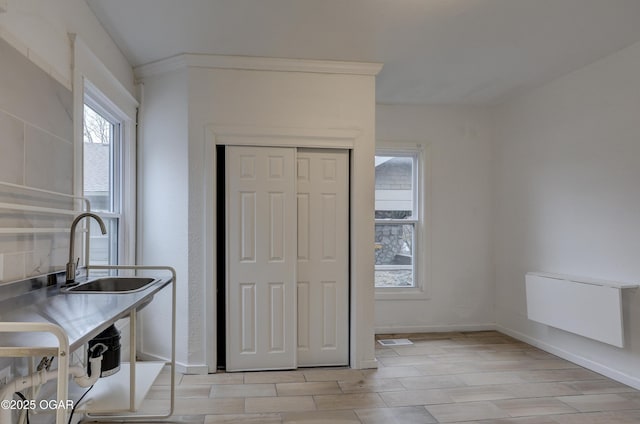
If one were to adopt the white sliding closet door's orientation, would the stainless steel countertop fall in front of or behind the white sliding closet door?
in front

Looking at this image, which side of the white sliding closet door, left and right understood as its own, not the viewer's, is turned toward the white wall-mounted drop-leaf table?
left

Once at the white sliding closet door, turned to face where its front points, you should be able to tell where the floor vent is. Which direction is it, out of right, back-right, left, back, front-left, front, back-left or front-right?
back-left

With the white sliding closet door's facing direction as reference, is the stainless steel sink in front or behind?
in front

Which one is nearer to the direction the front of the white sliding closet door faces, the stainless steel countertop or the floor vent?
the stainless steel countertop

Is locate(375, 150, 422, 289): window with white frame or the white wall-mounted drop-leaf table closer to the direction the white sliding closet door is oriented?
the white wall-mounted drop-leaf table

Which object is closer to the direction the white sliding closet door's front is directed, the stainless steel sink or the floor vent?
the stainless steel sink

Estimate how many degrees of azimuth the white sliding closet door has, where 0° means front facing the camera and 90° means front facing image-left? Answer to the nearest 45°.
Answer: approximately 0°

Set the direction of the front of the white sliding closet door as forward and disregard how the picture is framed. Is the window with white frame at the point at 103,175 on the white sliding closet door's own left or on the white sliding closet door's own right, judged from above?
on the white sliding closet door's own right

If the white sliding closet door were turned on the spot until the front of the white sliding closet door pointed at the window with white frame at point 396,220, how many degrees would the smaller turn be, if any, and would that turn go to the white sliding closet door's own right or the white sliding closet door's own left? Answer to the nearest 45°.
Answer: approximately 135° to the white sliding closet door's own left

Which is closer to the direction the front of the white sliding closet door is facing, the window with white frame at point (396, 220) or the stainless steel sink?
the stainless steel sink

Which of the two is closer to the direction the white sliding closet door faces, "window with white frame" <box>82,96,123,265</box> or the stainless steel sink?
the stainless steel sink
